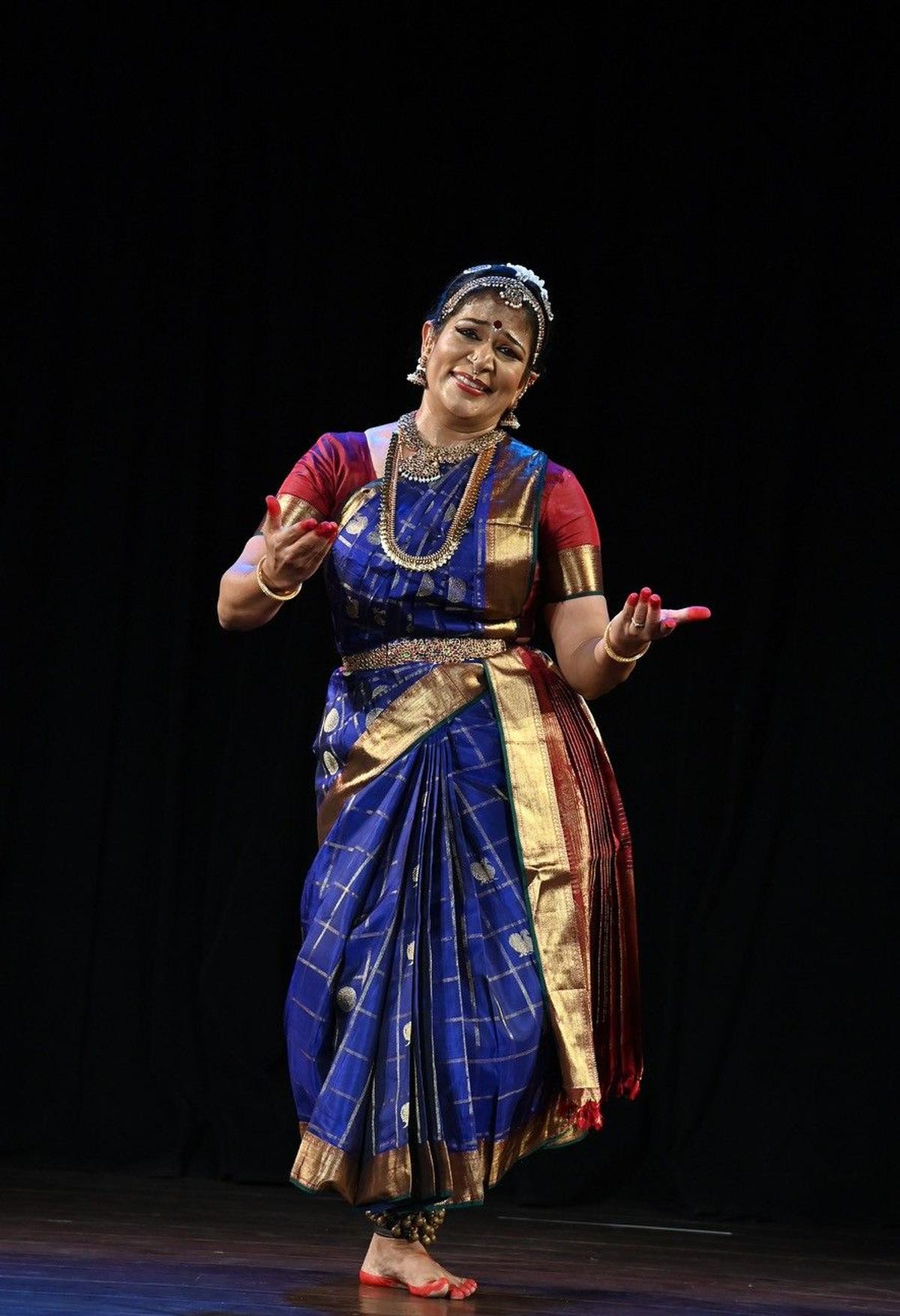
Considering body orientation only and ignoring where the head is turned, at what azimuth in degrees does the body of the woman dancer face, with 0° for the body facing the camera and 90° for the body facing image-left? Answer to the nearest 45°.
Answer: approximately 0°
